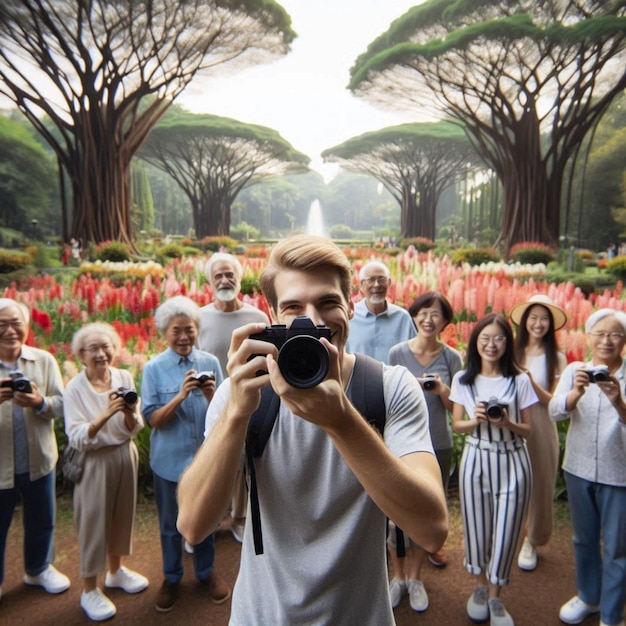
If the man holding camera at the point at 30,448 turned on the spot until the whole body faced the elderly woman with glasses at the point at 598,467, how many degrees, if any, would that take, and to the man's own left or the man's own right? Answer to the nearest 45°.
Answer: approximately 45° to the man's own left

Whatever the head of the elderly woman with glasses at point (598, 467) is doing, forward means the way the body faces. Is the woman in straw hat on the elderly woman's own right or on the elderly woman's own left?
on the elderly woman's own right

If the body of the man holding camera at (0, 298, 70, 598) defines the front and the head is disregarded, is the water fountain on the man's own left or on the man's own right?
on the man's own left

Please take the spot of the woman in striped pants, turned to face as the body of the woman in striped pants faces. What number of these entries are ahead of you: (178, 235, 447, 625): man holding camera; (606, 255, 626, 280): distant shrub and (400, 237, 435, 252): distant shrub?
1

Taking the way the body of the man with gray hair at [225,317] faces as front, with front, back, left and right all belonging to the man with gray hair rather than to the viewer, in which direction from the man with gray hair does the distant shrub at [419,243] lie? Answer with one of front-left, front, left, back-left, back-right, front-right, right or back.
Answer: back-left

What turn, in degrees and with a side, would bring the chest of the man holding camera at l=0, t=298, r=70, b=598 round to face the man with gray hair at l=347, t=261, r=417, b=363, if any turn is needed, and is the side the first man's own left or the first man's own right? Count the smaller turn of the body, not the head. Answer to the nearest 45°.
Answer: approximately 90° to the first man's own left

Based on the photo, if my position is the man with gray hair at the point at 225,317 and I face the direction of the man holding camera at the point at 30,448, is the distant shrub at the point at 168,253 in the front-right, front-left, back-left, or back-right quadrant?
back-right

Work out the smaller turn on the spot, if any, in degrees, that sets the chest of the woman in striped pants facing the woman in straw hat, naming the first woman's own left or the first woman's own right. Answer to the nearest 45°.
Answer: approximately 180°

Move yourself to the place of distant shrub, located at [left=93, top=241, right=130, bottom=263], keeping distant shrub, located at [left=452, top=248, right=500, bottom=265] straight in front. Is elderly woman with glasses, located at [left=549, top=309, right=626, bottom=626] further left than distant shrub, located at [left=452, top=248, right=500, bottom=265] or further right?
right
